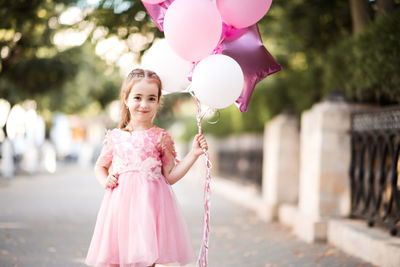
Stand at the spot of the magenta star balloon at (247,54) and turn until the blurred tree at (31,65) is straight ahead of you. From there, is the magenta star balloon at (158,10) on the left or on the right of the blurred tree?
left

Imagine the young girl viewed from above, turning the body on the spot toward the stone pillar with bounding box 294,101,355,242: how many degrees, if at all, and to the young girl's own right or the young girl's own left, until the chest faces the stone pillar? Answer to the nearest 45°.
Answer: approximately 135° to the young girl's own left

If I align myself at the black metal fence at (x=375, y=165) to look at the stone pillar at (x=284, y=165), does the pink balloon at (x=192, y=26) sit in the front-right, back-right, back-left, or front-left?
back-left

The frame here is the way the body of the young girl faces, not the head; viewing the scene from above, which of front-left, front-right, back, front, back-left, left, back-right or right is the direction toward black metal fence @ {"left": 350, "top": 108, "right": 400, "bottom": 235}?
back-left

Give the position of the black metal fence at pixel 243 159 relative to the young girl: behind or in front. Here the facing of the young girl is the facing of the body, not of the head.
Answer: behind

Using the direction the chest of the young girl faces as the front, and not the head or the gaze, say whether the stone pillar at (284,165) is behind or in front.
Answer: behind

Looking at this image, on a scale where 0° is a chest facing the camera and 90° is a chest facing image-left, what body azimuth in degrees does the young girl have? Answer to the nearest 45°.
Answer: approximately 0°
